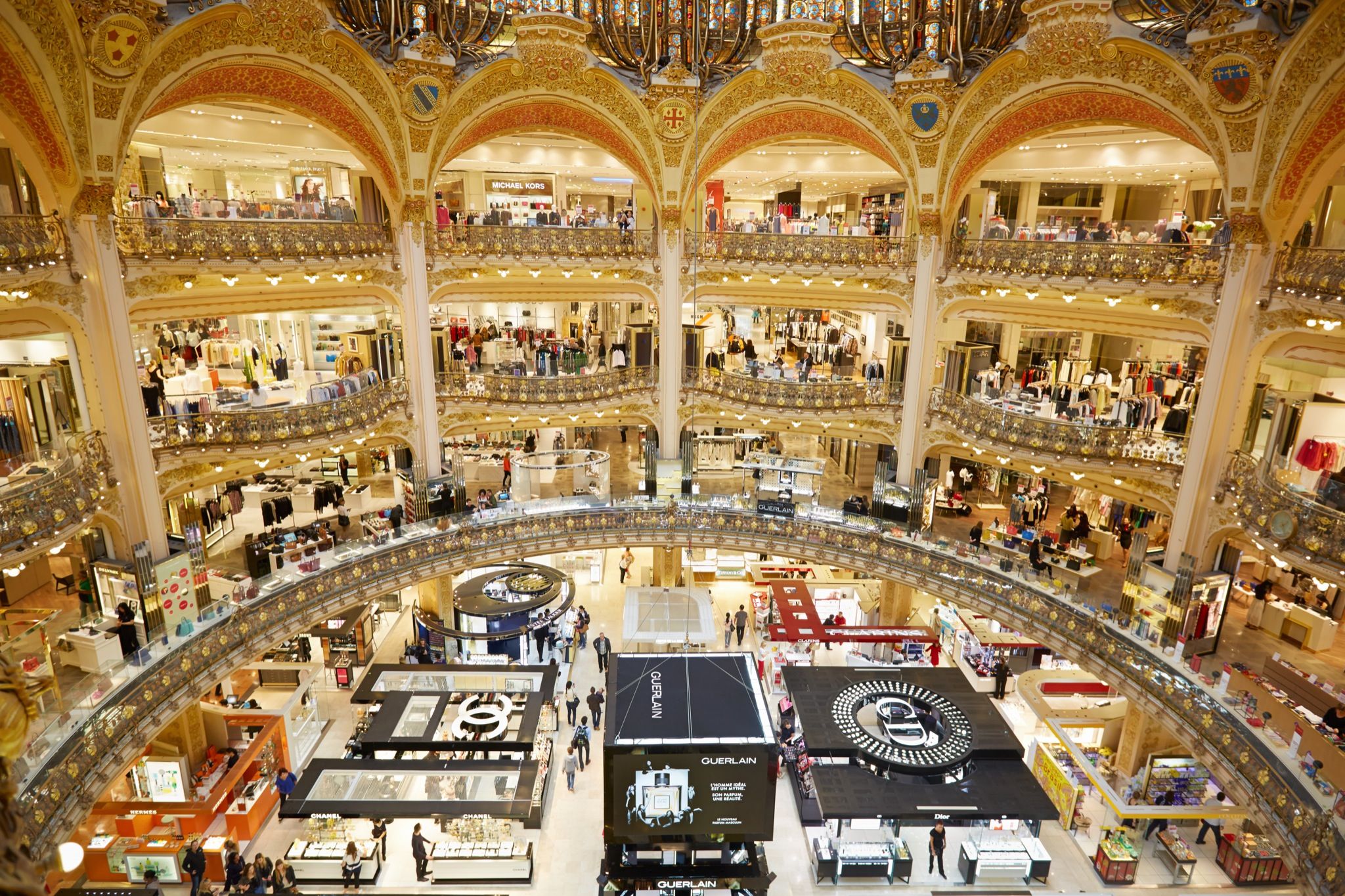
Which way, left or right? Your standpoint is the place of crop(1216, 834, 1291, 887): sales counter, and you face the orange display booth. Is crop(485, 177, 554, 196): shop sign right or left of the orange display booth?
right

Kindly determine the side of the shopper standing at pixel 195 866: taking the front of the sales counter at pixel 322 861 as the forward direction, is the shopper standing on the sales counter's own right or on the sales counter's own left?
on the sales counter's own right

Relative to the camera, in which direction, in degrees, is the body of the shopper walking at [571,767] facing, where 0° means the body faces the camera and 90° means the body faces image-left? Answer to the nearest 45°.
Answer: approximately 180°

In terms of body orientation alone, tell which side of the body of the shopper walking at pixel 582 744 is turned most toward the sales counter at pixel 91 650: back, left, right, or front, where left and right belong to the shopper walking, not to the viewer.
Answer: left

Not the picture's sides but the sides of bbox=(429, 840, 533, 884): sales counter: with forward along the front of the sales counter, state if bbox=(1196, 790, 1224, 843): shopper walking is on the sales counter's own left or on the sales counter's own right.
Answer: on the sales counter's own left

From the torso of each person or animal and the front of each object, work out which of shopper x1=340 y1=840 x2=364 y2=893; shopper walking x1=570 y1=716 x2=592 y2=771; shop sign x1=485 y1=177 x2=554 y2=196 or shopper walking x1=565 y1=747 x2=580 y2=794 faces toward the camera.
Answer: the shop sign

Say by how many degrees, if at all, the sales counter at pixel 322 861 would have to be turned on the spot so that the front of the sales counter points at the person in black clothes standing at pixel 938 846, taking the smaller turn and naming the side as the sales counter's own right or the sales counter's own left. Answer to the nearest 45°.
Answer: approximately 45° to the sales counter's own left

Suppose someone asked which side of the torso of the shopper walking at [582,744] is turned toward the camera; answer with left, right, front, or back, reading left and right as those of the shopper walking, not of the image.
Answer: back
